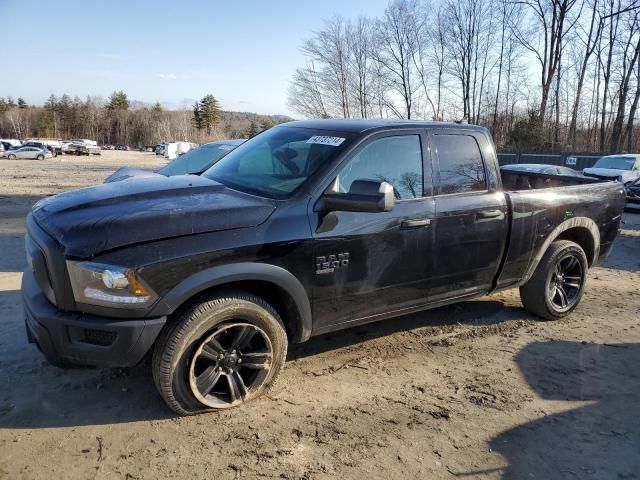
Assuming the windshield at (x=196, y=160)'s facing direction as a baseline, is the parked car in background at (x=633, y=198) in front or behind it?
behind

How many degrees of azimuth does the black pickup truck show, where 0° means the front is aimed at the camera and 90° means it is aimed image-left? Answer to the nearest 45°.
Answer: approximately 45°

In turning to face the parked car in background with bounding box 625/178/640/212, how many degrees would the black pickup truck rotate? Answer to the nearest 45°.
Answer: approximately 180°

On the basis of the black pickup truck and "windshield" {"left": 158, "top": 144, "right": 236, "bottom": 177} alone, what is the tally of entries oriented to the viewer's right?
0

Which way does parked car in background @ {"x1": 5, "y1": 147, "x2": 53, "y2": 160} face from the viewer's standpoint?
to the viewer's left

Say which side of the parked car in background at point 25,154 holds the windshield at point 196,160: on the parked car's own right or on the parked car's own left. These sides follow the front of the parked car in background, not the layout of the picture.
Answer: on the parked car's own left

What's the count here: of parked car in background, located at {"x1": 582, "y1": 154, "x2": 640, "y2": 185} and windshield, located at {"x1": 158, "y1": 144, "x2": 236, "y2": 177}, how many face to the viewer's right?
0

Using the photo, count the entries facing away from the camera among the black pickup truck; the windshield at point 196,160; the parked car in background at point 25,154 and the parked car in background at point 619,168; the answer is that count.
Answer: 0

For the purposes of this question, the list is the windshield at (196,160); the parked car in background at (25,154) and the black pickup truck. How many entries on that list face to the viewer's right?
0

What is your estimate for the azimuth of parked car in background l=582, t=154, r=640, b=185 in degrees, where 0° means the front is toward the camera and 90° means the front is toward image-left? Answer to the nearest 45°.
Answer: approximately 45°
